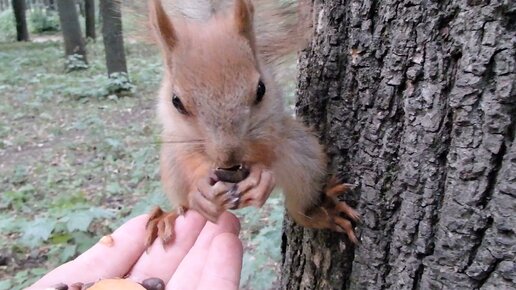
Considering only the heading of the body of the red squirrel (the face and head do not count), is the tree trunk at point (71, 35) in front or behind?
behind

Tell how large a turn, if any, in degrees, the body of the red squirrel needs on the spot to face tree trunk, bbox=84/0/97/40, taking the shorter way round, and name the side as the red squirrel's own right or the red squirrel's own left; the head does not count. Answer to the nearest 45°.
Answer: approximately 180°

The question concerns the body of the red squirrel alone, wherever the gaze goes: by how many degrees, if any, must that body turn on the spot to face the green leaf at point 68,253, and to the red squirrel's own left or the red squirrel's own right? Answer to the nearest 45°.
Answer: approximately 135° to the red squirrel's own right

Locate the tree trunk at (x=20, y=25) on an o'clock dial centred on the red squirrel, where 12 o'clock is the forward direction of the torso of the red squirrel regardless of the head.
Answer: The tree trunk is roughly at 5 o'clock from the red squirrel.

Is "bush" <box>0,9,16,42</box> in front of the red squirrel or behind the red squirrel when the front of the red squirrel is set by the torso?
behind

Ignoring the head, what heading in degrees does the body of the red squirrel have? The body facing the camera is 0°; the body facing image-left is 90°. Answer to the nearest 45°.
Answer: approximately 0°
